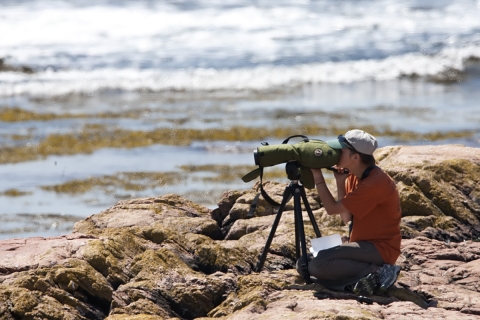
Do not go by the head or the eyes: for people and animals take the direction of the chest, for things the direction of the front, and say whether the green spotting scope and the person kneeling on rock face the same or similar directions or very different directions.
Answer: same or similar directions

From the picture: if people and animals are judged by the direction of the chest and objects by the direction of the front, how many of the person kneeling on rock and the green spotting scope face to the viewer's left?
2

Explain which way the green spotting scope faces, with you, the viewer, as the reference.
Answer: facing to the left of the viewer

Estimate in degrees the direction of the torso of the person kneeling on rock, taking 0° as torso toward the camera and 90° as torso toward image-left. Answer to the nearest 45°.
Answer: approximately 90°

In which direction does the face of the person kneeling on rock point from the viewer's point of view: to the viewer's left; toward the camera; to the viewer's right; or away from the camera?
to the viewer's left
